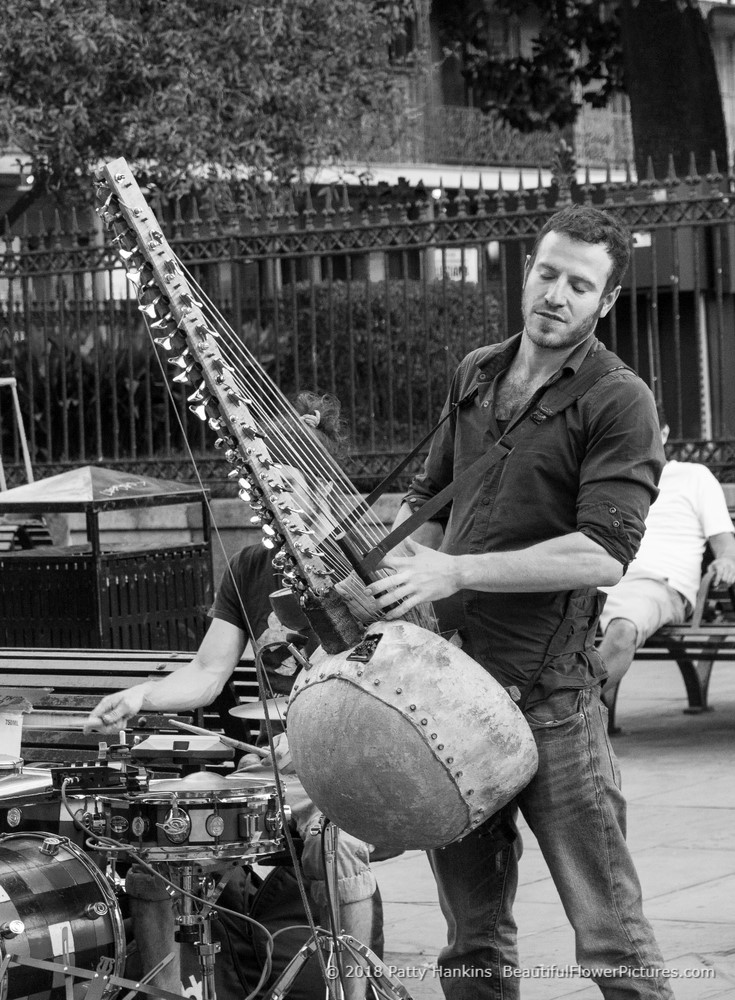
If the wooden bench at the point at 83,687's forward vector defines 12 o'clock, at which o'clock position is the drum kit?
The drum kit is roughly at 12 o'clock from the wooden bench.

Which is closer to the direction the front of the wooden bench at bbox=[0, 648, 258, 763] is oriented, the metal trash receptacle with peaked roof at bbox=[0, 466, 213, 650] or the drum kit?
the drum kit

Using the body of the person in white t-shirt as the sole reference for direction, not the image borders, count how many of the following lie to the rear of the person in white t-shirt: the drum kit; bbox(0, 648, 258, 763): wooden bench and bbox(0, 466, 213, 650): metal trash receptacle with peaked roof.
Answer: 0

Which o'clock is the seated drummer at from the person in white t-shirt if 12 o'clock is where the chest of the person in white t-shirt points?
The seated drummer is roughly at 11 o'clock from the person in white t-shirt.

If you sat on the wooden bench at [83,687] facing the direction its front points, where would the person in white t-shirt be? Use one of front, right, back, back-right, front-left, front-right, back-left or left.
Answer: back-left

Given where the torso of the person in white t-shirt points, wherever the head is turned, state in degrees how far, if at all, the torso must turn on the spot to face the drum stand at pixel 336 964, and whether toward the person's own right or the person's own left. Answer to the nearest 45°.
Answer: approximately 45° to the person's own left

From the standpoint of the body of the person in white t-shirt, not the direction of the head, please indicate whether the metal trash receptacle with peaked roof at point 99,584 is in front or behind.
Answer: in front

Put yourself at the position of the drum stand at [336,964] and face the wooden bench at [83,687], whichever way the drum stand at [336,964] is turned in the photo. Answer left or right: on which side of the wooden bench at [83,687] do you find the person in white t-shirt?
right

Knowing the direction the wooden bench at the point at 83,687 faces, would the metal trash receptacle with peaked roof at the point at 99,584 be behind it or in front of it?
behind

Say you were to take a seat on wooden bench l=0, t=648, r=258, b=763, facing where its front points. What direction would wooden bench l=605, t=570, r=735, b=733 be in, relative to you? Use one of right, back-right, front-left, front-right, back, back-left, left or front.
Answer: back-left

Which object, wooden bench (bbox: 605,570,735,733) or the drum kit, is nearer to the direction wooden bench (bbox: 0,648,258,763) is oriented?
the drum kit

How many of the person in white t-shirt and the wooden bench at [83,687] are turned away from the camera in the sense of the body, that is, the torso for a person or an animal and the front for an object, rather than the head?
0

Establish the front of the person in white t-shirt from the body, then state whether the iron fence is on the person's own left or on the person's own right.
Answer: on the person's own right

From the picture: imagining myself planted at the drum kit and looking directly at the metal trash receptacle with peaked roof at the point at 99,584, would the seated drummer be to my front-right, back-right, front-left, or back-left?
front-right

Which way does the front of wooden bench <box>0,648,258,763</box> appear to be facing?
toward the camera

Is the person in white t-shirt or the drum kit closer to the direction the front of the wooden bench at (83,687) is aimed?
the drum kit

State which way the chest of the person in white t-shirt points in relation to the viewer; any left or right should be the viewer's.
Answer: facing the viewer and to the left of the viewer
